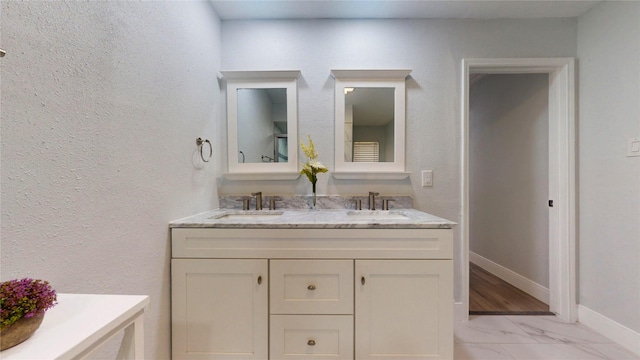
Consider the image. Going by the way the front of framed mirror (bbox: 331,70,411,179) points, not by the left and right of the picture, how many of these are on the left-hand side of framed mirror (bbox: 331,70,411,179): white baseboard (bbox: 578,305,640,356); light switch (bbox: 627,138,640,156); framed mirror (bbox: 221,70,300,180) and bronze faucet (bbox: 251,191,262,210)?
2

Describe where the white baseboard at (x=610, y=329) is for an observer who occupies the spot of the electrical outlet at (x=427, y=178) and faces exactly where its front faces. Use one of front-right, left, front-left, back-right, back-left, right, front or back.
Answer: left

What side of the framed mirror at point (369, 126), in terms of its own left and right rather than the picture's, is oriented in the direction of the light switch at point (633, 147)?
left

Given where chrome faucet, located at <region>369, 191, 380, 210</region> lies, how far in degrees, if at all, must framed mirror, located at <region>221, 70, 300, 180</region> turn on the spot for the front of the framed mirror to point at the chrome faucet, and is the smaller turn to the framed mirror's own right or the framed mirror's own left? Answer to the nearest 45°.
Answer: approximately 90° to the framed mirror's own left

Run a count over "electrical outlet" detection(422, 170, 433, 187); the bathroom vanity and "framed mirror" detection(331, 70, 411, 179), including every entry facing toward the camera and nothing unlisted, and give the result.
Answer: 3

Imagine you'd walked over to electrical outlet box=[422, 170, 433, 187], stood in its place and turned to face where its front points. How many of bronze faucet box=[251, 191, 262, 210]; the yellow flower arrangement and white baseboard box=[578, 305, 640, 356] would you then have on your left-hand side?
1

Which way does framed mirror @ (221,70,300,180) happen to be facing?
toward the camera

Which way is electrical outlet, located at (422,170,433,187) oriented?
toward the camera

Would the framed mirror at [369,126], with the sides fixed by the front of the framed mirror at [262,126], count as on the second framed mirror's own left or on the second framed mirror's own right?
on the second framed mirror's own left

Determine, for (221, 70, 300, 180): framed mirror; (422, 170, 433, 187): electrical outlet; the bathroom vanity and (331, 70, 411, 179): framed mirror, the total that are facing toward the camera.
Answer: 4

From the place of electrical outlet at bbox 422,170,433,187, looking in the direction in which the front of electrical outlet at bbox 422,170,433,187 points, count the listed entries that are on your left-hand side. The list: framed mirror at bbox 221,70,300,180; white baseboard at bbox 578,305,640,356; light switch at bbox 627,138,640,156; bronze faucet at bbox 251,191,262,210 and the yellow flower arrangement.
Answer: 2
